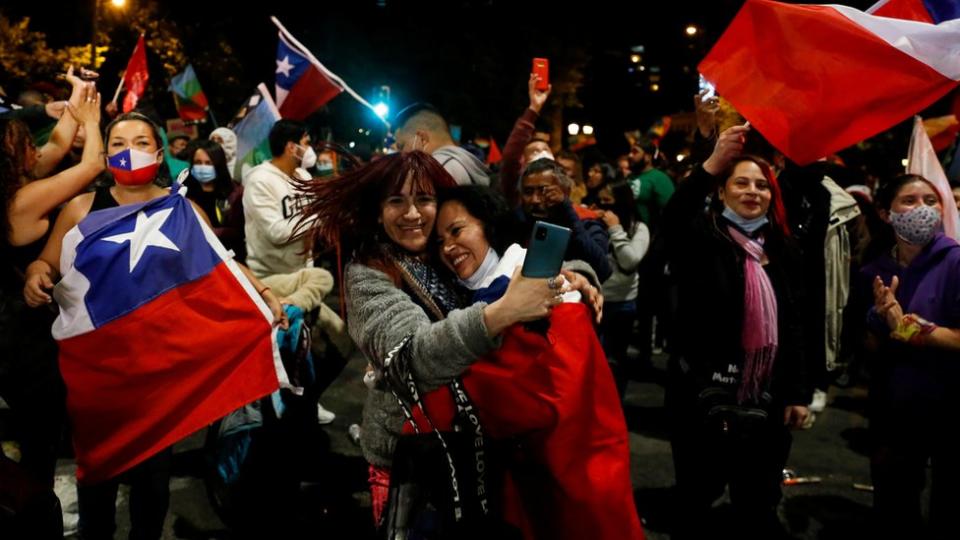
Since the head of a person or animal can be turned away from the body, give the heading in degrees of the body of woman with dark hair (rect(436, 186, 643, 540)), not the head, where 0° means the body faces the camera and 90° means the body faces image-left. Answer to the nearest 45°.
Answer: approximately 45°

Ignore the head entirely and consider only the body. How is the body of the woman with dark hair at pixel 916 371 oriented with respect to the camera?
toward the camera

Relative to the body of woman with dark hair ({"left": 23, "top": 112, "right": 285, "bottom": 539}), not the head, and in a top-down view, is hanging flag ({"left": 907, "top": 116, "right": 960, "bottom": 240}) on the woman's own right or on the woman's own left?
on the woman's own left

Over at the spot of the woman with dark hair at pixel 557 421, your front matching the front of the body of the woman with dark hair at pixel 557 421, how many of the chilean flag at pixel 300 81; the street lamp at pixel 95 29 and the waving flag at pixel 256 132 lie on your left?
0

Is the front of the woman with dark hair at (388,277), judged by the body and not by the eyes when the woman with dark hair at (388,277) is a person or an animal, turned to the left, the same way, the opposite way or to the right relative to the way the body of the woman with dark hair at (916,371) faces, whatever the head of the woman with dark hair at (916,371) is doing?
to the left

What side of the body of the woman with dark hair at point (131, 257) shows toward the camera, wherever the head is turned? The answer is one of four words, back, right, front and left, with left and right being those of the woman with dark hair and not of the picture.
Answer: front

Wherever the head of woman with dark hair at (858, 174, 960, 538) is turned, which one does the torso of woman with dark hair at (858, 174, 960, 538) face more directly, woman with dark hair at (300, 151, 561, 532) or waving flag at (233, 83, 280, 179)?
the woman with dark hair

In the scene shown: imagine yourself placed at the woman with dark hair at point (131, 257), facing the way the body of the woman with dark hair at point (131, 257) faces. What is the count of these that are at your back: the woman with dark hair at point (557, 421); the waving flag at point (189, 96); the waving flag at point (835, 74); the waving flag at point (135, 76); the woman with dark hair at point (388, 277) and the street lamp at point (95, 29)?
3

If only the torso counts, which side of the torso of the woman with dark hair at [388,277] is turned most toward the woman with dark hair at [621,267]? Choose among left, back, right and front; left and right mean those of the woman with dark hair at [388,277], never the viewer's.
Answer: left

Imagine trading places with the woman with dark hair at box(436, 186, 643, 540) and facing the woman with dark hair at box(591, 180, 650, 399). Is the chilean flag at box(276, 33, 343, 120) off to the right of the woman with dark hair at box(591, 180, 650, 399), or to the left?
left

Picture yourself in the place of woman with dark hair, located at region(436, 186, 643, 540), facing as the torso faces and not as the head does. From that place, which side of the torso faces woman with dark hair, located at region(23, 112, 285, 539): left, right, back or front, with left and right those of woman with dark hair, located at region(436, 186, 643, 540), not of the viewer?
right

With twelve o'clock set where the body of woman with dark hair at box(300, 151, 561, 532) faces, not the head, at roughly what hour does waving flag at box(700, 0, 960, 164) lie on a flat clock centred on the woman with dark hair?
The waving flag is roughly at 10 o'clock from the woman with dark hair.

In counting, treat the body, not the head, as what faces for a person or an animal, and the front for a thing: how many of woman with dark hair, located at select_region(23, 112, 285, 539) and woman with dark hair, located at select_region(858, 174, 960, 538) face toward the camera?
2

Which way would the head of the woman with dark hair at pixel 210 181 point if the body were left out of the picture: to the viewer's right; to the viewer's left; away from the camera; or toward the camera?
toward the camera
